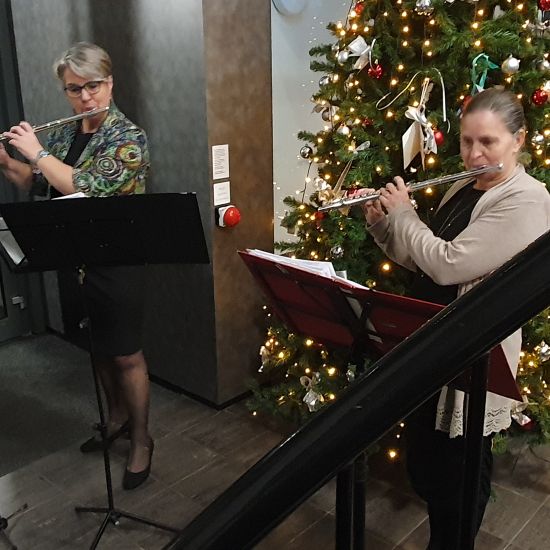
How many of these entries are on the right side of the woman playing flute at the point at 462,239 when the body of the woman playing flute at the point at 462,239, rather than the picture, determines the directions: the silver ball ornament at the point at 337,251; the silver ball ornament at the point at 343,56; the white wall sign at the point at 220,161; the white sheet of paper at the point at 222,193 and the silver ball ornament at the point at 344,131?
5

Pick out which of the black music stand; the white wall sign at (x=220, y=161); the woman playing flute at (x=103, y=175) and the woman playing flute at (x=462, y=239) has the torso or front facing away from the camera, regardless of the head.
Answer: the black music stand

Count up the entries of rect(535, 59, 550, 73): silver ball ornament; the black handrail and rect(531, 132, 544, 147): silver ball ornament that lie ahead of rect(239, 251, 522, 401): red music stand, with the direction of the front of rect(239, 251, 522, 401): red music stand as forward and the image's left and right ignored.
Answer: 2

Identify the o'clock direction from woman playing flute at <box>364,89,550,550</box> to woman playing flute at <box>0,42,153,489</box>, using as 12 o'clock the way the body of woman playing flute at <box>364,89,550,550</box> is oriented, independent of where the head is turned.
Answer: woman playing flute at <box>0,42,153,489</box> is roughly at 2 o'clock from woman playing flute at <box>364,89,550,550</box>.

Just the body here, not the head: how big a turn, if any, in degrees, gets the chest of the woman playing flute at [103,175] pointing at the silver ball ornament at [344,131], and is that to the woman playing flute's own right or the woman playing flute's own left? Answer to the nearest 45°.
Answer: approximately 135° to the woman playing flute's own left

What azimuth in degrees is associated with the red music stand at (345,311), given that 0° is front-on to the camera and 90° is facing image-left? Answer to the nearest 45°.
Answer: approximately 225°

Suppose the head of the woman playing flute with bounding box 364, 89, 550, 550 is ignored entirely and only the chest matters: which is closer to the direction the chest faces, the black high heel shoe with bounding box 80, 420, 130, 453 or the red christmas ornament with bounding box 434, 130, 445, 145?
the black high heel shoe

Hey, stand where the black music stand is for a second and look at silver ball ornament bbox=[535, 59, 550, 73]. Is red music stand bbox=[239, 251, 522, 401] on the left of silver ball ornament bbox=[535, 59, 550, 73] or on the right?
right

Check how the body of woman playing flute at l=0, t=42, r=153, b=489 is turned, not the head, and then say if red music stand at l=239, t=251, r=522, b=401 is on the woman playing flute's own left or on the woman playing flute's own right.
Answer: on the woman playing flute's own left

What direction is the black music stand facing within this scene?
away from the camera

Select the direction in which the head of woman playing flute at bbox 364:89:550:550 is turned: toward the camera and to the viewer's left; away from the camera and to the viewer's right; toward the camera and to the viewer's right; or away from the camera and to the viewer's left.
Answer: toward the camera and to the viewer's left

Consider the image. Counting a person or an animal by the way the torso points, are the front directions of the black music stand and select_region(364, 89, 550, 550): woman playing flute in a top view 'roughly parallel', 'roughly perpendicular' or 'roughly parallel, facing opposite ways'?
roughly perpendicular

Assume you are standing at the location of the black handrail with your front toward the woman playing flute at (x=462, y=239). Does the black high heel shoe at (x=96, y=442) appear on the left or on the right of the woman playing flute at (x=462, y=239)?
left
